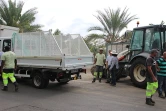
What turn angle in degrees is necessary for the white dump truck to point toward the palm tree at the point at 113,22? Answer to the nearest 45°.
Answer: approximately 90° to its right

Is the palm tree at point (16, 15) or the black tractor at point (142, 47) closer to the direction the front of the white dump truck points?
the palm tree

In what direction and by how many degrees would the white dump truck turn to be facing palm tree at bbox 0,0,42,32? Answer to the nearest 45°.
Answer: approximately 45° to its right

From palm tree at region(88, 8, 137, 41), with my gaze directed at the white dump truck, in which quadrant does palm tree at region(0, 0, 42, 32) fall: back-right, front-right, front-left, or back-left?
front-right

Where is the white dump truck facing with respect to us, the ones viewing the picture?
facing away from the viewer and to the left of the viewer

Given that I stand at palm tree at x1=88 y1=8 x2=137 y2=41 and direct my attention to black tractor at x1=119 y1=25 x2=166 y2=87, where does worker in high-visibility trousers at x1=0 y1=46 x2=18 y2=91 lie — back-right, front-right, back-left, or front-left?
front-right

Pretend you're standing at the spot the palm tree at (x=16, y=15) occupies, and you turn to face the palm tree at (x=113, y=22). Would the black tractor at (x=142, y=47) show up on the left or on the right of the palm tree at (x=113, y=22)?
right

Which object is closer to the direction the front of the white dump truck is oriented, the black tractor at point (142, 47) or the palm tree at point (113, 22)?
the palm tree

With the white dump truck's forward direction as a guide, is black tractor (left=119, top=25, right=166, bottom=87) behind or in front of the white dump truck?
behind
